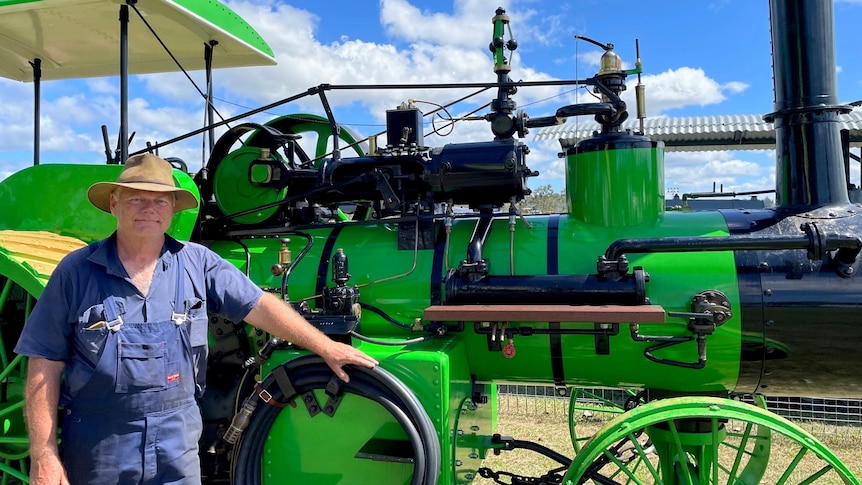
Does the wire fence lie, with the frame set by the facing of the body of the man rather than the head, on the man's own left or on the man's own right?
on the man's own left

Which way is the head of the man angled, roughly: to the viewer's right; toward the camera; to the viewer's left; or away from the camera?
toward the camera

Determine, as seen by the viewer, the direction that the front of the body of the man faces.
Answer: toward the camera
